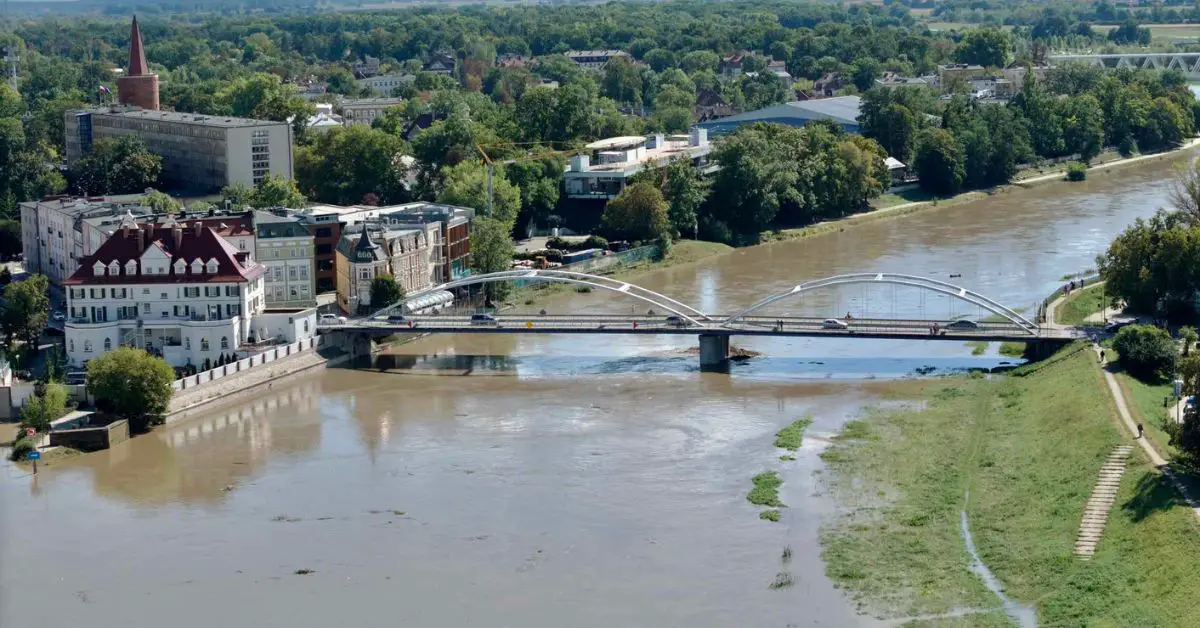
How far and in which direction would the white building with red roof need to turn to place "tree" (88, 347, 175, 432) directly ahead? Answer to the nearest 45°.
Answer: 0° — it already faces it

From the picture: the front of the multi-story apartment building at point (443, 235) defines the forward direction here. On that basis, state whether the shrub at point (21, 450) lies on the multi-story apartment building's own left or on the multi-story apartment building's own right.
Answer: on the multi-story apartment building's own right

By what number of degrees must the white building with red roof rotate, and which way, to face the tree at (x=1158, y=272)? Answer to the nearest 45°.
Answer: approximately 90° to its left

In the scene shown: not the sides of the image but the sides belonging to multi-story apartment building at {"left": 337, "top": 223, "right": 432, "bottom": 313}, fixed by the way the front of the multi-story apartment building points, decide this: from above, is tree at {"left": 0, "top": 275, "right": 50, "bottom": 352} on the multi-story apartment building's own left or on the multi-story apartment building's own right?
on the multi-story apartment building's own right

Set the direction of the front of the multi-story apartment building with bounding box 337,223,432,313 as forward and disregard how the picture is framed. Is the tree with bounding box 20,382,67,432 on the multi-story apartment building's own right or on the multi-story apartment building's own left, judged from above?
on the multi-story apartment building's own right

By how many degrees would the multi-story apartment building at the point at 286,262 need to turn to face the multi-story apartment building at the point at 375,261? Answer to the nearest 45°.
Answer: approximately 90° to its left

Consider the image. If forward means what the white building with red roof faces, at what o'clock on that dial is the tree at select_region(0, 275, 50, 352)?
The tree is roughly at 4 o'clock from the white building with red roof.

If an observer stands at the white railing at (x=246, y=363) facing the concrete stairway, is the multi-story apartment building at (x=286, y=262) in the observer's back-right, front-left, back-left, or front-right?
back-left

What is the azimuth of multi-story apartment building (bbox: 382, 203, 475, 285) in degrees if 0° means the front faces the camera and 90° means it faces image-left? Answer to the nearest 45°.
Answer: approximately 315°

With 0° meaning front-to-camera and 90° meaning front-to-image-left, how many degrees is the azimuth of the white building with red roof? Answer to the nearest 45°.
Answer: approximately 0°

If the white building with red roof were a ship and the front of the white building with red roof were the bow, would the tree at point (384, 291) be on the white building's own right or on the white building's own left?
on the white building's own left

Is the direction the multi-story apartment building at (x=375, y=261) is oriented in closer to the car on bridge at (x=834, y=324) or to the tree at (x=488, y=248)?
the car on bridge

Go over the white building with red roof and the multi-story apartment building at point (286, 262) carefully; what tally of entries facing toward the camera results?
2

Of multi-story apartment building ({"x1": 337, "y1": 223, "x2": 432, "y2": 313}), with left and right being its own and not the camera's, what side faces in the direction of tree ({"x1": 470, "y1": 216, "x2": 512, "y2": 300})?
left

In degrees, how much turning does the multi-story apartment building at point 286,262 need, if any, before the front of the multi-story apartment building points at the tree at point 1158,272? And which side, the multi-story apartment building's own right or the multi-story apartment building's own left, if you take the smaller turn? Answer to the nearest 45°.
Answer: approximately 45° to the multi-story apartment building's own left
